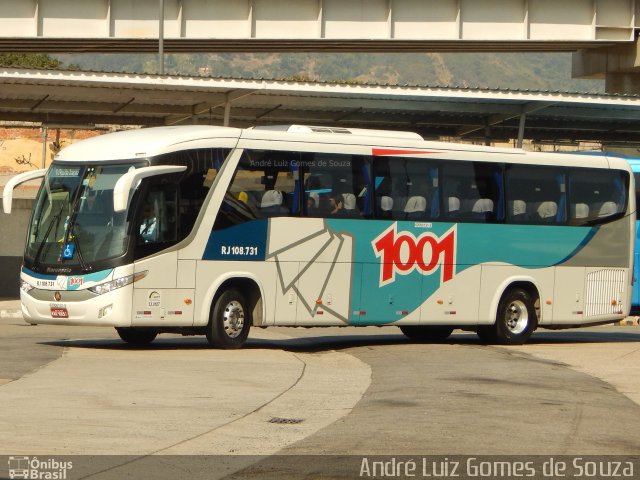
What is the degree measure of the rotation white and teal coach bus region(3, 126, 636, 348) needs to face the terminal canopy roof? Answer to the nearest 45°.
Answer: approximately 135° to its right

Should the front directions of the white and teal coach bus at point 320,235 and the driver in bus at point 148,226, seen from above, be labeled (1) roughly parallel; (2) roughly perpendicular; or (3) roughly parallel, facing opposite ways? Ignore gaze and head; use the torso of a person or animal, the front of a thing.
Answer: roughly parallel

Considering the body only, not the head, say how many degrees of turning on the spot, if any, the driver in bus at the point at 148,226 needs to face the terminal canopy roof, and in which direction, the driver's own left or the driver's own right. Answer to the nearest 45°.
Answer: approximately 135° to the driver's own right

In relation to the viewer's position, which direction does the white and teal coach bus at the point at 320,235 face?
facing the viewer and to the left of the viewer

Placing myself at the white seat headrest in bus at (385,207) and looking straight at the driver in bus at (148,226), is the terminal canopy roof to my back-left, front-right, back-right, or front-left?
back-right

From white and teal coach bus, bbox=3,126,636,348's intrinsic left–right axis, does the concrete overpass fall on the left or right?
on its right

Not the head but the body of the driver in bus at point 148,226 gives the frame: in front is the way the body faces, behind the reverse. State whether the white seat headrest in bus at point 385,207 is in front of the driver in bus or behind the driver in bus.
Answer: behind

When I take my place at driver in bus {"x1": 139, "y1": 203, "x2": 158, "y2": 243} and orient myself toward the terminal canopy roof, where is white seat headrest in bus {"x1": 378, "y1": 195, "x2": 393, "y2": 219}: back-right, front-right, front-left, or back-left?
front-right
